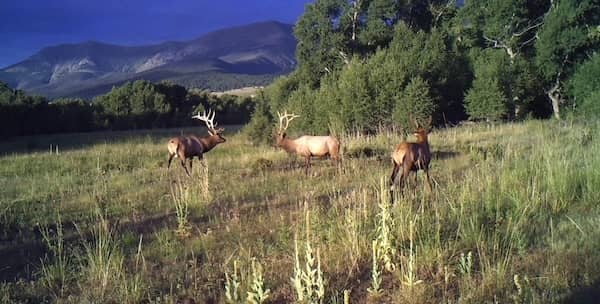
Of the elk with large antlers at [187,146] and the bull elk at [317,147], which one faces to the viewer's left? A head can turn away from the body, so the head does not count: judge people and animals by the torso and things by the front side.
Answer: the bull elk

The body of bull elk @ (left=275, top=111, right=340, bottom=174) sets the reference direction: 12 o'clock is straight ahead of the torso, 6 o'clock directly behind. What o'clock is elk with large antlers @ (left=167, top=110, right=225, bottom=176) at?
The elk with large antlers is roughly at 12 o'clock from the bull elk.

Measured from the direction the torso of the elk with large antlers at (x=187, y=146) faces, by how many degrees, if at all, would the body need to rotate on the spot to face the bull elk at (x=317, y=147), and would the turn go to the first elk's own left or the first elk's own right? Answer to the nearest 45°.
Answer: approximately 45° to the first elk's own right

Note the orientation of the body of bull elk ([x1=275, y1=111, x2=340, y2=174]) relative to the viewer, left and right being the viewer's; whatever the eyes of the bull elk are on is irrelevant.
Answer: facing to the left of the viewer

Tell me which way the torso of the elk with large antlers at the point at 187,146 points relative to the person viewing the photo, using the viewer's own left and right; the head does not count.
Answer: facing away from the viewer and to the right of the viewer

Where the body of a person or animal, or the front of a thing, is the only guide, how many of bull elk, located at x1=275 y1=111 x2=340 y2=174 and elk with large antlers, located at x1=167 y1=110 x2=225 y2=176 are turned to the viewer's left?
1
